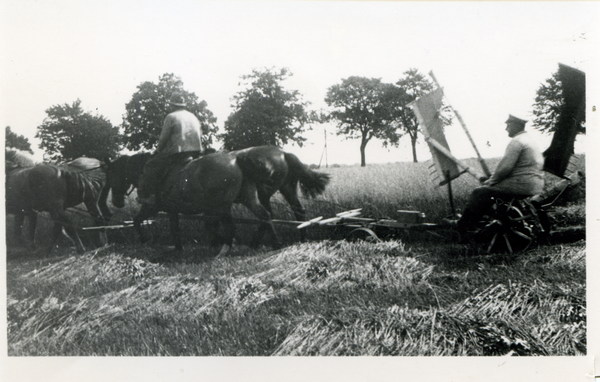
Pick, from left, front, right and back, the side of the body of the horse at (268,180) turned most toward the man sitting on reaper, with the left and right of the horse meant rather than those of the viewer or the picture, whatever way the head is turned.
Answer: back

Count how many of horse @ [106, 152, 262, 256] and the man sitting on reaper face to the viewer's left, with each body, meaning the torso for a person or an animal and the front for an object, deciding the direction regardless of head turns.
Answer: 2

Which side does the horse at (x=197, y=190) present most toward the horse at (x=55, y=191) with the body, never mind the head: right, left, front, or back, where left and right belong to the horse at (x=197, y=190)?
front

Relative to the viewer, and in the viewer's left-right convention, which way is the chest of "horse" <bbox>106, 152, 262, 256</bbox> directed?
facing to the left of the viewer

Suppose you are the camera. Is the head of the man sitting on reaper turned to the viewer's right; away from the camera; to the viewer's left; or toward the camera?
to the viewer's left

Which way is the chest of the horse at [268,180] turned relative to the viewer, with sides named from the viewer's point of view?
facing to the left of the viewer

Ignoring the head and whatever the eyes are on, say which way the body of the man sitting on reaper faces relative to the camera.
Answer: to the viewer's left
